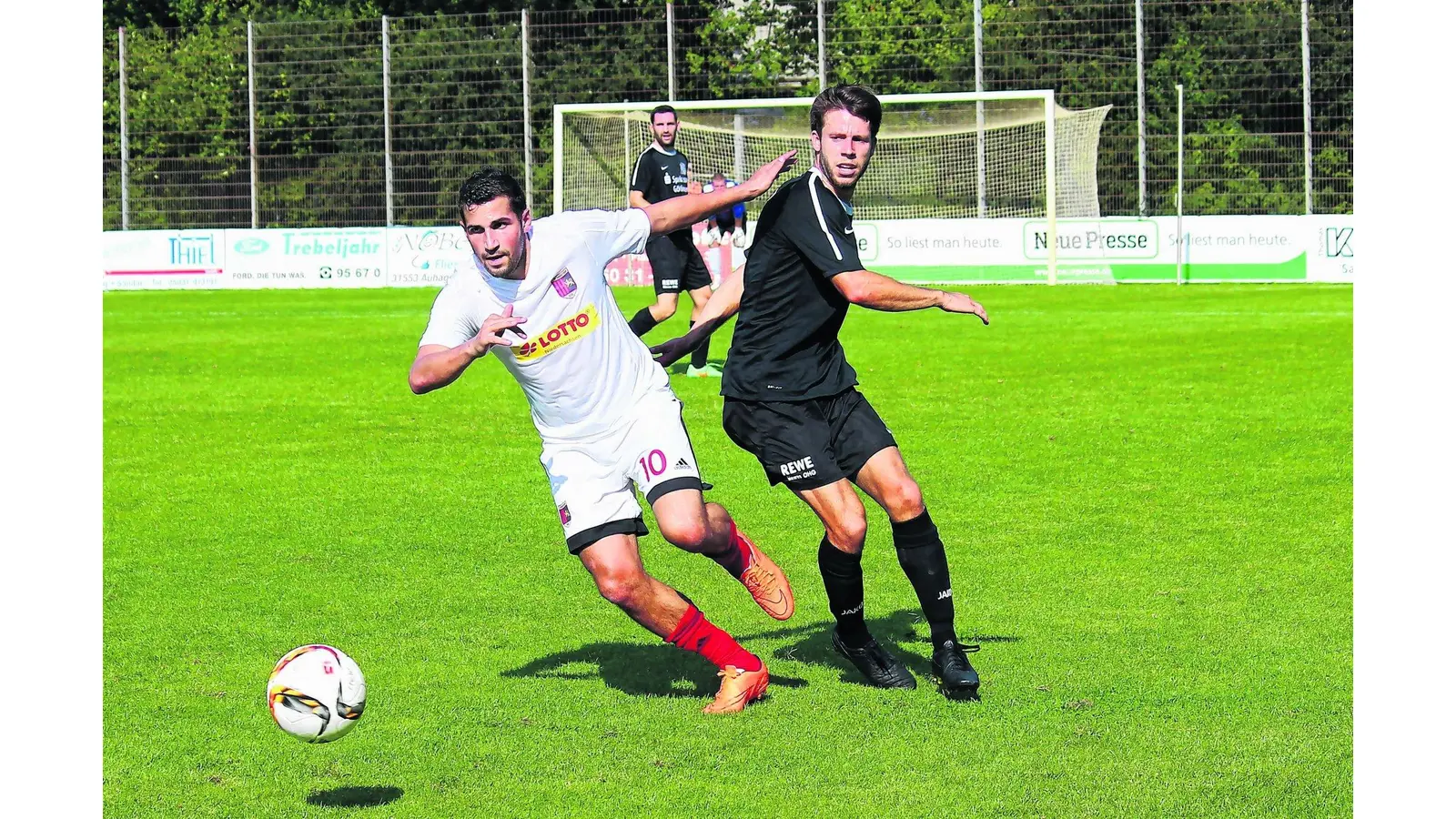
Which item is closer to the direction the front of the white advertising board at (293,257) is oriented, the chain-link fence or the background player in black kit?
the background player in black kit

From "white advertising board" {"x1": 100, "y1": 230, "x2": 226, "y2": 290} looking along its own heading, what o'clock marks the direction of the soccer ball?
The soccer ball is roughly at 12 o'clock from the white advertising board.

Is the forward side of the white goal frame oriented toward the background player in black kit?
yes

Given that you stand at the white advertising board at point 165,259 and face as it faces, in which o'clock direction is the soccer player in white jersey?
The soccer player in white jersey is roughly at 12 o'clock from the white advertising board.

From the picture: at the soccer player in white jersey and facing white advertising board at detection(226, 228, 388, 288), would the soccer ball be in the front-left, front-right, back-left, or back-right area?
back-left
